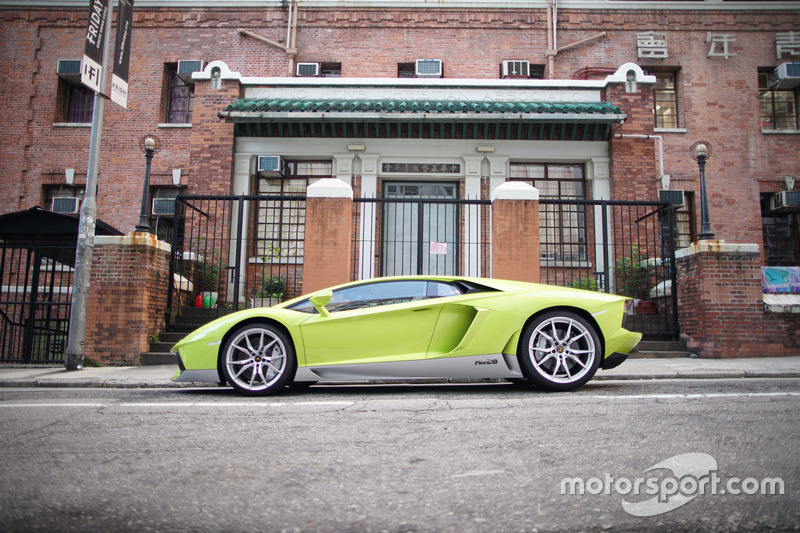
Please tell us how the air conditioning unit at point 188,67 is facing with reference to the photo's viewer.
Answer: facing the viewer

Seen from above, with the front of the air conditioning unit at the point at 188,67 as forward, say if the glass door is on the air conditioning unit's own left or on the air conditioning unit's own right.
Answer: on the air conditioning unit's own left

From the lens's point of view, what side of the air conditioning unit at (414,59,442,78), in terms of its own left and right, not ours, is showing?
front

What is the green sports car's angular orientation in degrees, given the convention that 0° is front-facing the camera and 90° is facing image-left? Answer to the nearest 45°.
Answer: approximately 90°

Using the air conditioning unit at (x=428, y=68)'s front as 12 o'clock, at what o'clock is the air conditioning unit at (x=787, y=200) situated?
the air conditioning unit at (x=787, y=200) is roughly at 9 o'clock from the air conditioning unit at (x=428, y=68).

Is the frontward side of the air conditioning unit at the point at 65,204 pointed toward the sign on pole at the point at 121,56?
yes

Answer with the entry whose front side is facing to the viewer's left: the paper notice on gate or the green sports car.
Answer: the green sports car

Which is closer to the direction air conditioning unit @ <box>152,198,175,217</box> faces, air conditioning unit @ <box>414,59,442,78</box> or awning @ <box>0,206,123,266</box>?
the awning

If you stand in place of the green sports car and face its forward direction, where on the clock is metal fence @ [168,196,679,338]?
The metal fence is roughly at 3 o'clock from the green sports car.

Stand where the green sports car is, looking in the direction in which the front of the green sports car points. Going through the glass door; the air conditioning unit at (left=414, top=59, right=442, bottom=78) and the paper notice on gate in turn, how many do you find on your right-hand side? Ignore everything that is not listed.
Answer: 3

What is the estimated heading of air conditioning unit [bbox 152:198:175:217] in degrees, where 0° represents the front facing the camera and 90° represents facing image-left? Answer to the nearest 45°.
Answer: approximately 0°

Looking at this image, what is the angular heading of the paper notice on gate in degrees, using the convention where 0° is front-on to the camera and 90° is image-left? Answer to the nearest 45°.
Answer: approximately 0°

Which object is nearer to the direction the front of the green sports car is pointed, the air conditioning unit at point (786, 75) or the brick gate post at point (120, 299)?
the brick gate post
